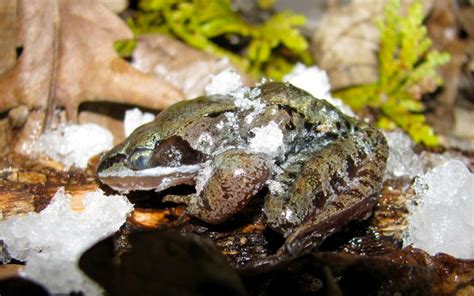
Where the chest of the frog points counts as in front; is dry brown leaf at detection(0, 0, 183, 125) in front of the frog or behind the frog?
in front

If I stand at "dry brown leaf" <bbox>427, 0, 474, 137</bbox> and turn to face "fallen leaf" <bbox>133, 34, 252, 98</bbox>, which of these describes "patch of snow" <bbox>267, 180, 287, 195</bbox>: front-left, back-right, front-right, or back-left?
front-left

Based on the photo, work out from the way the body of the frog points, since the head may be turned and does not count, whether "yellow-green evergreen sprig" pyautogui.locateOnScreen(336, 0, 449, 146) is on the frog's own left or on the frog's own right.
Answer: on the frog's own right

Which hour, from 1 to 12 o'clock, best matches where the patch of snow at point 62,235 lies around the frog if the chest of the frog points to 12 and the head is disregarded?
The patch of snow is roughly at 11 o'clock from the frog.

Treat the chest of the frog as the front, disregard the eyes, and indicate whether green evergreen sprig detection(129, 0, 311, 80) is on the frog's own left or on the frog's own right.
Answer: on the frog's own right

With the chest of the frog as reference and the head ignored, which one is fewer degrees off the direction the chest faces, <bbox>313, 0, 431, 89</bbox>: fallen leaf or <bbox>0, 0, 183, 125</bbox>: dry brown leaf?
the dry brown leaf

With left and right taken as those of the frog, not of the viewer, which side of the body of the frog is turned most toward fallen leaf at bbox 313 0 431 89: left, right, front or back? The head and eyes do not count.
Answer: right

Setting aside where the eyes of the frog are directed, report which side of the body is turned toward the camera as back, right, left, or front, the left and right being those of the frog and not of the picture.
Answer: left

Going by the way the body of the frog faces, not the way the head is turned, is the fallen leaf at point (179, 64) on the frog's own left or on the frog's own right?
on the frog's own right

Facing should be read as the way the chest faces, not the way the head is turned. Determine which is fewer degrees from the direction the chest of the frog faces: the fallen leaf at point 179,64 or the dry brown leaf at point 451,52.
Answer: the fallen leaf

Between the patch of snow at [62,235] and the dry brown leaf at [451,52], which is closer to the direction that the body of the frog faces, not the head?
the patch of snow

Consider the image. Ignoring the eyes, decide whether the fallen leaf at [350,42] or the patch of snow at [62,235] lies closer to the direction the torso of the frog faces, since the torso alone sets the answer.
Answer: the patch of snow

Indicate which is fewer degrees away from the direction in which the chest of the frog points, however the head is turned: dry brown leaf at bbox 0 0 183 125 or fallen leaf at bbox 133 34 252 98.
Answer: the dry brown leaf

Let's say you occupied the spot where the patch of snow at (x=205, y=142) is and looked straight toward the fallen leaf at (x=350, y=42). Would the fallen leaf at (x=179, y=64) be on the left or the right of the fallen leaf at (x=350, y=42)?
left

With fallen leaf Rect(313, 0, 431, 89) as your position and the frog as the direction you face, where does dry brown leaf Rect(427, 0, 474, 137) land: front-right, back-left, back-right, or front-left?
back-left

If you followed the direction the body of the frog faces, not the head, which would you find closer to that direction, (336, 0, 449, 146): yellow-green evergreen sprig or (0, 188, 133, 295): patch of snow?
the patch of snow
